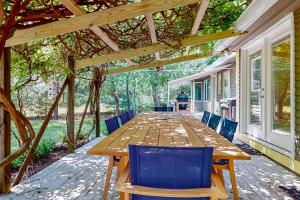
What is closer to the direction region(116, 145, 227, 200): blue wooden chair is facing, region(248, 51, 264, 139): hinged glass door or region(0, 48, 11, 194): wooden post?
the hinged glass door

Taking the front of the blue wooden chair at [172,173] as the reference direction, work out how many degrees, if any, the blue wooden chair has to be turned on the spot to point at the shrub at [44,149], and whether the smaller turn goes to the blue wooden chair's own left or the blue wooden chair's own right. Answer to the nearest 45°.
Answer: approximately 45° to the blue wooden chair's own left

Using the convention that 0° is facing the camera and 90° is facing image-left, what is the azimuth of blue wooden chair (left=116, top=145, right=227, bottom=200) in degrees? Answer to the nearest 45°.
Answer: approximately 180°

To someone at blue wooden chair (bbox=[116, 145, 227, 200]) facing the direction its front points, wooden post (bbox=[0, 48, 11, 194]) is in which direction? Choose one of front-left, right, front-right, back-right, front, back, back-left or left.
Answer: front-left

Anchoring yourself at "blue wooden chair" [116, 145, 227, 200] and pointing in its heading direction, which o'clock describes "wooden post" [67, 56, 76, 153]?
The wooden post is roughly at 11 o'clock from the blue wooden chair.

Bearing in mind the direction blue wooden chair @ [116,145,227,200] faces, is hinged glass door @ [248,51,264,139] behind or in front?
in front
